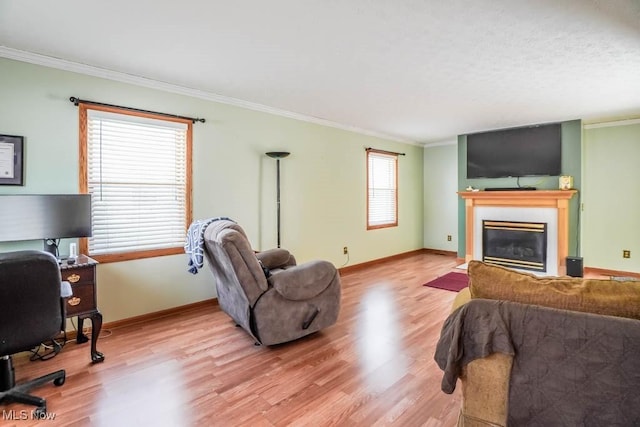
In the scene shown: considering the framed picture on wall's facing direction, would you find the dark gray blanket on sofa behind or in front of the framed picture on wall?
in front

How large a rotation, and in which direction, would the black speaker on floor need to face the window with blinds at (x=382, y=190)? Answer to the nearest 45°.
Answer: approximately 90° to its right

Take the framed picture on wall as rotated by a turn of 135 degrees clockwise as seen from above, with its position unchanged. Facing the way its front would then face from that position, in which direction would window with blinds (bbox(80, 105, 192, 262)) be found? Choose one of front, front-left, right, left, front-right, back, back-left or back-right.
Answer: back-right

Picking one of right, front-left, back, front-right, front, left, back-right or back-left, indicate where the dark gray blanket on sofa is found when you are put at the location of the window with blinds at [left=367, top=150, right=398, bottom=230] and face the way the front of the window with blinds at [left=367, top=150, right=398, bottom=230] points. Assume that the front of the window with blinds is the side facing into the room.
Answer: front-right

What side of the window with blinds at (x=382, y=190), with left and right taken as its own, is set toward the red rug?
front

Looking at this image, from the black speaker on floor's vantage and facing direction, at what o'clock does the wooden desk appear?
The wooden desk is roughly at 1 o'clock from the black speaker on floor.

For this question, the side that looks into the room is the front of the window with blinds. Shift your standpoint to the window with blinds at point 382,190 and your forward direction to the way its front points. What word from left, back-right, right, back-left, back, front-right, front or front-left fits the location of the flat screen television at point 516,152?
front-left

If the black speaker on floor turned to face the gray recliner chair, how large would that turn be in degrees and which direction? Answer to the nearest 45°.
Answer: approximately 45° to its right

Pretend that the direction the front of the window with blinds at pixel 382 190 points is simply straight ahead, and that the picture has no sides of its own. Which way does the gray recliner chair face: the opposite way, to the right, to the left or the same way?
to the left

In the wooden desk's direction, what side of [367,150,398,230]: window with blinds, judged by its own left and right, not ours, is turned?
right

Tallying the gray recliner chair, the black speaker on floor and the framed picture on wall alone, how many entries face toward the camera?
2

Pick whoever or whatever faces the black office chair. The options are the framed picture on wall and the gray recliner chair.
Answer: the framed picture on wall

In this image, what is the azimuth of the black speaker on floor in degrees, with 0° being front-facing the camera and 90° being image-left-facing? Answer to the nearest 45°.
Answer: approximately 0°
